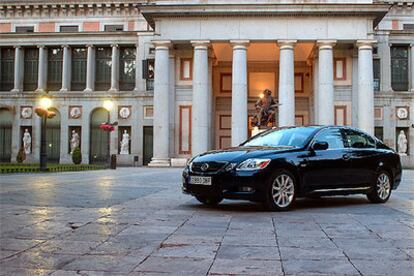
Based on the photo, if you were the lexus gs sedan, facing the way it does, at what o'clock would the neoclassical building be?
The neoclassical building is roughly at 4 o'clock from the lexus gs sedan.

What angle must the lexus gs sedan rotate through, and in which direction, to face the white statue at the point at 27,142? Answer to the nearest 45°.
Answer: approximately 90° to its right

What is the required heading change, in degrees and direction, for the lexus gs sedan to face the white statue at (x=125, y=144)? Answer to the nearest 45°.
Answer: approximately 90° to its right

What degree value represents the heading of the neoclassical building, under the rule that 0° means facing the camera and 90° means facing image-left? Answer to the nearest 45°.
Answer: approximately 0°

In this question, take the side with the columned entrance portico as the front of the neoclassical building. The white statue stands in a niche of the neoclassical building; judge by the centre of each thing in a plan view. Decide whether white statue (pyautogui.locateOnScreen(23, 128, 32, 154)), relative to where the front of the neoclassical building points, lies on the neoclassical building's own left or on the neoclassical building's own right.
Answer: on the neoclassical building's own right

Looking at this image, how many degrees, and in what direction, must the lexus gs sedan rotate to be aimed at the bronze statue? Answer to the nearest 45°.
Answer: approximately 135° to its right

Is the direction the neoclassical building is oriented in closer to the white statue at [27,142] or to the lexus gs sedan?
the lexus gs sedan

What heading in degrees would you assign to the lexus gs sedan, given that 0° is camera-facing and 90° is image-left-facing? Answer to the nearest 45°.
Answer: approximately 45°

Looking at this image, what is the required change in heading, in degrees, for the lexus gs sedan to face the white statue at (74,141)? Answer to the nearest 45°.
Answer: approximately 90° to its right

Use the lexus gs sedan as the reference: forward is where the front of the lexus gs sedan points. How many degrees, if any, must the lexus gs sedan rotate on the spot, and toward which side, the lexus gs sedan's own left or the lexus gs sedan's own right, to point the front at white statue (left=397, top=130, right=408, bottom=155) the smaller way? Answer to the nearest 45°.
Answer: approximately 135° to the lexus gs sedan's own right
